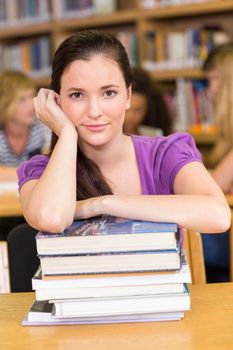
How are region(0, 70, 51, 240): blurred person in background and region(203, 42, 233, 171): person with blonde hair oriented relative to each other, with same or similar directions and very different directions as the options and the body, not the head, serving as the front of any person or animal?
very different directions

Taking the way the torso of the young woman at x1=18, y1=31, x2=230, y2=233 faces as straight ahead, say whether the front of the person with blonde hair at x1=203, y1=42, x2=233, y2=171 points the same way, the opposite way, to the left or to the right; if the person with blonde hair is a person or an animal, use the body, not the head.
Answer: to the right

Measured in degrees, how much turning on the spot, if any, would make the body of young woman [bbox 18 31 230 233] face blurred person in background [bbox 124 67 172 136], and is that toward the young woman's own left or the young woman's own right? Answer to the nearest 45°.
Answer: approximately 180°

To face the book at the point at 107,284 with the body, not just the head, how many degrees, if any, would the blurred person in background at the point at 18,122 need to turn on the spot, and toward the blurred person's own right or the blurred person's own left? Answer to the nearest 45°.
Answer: approximately 45° to the blurred person's own right

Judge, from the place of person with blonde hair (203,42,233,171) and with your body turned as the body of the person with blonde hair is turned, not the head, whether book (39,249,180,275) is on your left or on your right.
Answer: on your left

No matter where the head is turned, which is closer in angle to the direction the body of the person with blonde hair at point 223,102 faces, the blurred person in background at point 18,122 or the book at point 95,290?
the blurred person in background

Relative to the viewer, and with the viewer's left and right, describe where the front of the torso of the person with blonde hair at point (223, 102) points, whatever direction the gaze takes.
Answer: facing to the left of the viewer

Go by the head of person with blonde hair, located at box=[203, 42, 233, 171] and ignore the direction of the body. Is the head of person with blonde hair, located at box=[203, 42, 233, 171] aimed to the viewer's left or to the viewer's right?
to the viewer's left

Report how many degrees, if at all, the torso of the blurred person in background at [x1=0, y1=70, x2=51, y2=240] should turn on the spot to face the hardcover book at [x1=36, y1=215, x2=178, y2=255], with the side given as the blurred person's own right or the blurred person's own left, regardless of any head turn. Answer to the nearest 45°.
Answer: approximately 45° to the blurred person's own right

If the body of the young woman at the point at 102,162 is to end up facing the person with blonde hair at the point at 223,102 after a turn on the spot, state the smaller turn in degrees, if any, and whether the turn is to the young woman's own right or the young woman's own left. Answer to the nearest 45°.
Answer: approximately 180°

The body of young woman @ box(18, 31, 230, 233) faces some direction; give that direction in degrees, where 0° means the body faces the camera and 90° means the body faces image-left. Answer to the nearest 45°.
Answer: approximately 0°

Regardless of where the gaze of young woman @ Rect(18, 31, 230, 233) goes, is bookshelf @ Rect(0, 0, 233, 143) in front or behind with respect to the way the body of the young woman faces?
behind
